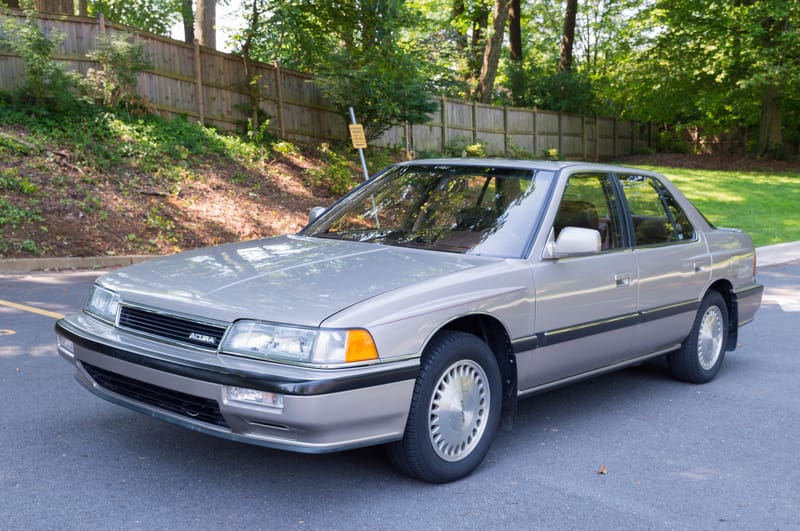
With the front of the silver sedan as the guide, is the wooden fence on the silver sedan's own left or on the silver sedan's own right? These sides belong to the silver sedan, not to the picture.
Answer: on the silver sedan's own right

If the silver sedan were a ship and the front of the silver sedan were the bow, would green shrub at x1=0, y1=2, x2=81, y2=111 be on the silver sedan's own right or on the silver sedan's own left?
on the silver sedan's own right

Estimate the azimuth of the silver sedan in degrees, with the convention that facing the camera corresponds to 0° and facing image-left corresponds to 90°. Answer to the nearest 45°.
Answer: approximately 45°

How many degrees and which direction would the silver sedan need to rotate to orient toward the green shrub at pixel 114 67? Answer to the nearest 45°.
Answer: approximately 90° to its right
